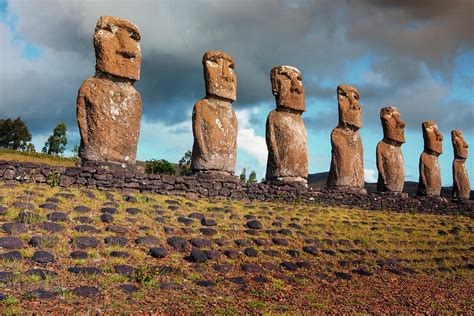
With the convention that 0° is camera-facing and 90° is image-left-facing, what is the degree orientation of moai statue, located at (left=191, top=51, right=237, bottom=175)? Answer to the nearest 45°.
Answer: approximately 315°

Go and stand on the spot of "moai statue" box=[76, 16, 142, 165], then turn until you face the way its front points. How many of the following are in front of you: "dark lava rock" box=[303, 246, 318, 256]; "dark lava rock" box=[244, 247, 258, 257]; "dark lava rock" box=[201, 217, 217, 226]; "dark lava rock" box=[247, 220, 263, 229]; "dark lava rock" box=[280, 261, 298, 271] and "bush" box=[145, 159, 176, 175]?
5

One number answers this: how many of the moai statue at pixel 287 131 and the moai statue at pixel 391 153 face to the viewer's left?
0

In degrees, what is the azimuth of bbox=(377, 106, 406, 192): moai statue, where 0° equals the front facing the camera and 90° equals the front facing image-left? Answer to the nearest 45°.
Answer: approximately 315°

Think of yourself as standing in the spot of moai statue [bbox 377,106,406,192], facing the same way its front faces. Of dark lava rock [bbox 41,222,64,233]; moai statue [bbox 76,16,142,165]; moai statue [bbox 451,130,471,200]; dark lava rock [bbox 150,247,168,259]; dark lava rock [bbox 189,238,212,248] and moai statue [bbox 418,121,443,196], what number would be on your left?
2

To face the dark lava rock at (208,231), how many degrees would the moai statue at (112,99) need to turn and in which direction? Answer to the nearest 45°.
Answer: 0° — it already faces it

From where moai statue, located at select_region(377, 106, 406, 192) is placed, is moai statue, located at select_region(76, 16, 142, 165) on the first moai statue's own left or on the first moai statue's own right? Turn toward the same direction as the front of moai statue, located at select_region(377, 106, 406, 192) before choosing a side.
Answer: on the first moai statue's own right

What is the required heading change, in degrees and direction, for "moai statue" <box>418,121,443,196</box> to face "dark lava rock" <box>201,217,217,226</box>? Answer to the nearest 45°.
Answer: approximately 45° to its right

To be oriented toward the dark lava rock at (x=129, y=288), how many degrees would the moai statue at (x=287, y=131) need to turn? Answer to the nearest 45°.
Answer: approximately 45° to its right

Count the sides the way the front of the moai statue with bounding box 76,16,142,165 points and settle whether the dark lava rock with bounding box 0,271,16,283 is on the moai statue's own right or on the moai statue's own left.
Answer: on the moai statue's own right

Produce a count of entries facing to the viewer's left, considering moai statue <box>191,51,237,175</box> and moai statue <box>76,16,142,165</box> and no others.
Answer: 0

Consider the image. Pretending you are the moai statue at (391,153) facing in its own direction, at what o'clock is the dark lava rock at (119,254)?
The dark lava rock is roughly at 2 o'clock from the moai statue.
